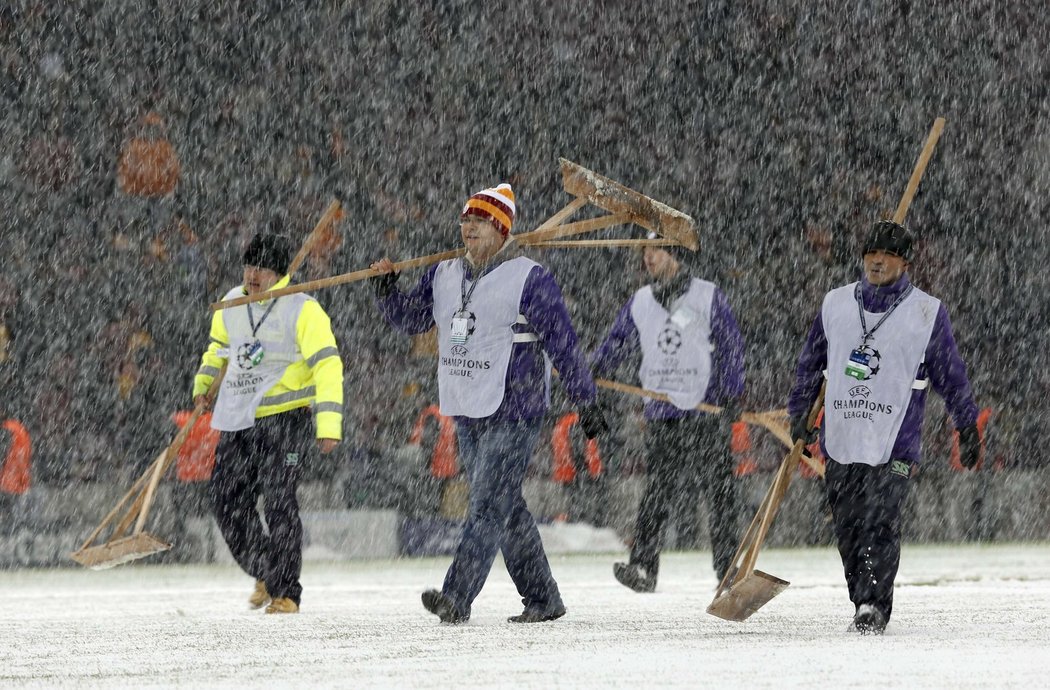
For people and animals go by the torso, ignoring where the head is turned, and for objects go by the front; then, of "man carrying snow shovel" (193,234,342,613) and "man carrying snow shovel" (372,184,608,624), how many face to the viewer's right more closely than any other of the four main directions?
0

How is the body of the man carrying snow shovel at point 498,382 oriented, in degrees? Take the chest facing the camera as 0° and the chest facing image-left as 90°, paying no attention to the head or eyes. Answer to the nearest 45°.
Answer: approximately 45°

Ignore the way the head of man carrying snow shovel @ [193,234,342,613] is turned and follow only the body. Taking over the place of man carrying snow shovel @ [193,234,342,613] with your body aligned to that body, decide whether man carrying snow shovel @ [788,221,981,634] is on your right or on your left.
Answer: on your left

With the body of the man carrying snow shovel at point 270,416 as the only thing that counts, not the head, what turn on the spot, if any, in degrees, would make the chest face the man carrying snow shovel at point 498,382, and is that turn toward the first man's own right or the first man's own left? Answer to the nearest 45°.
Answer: approximately 90° to the first man's own left

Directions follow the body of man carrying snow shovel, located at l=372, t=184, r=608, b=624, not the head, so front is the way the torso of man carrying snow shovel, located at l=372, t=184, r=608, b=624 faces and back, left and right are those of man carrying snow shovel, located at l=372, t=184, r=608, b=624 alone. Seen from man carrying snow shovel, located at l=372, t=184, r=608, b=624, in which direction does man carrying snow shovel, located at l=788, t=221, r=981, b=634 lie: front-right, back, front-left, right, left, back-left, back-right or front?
back-left

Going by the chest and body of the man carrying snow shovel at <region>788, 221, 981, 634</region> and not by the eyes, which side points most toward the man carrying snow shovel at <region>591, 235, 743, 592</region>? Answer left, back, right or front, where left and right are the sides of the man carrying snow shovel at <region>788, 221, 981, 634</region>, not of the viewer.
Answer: right

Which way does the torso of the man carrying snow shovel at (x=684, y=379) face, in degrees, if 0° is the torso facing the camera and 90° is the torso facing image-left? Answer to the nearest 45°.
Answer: approximately 45°

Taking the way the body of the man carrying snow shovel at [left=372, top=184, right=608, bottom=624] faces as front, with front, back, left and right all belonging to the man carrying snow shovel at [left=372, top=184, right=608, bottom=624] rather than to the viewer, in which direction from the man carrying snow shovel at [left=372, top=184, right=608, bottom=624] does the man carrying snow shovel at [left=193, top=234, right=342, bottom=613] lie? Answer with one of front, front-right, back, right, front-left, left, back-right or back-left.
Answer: right

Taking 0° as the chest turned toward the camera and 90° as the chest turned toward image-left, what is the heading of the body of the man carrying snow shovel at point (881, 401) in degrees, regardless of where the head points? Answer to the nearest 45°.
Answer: approximately 45°
